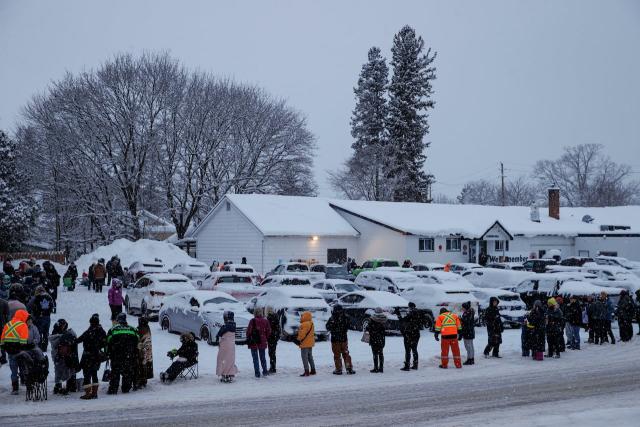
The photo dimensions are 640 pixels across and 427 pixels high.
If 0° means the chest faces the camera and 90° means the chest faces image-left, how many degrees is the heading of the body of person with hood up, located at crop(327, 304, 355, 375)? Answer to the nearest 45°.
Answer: approximately 180°

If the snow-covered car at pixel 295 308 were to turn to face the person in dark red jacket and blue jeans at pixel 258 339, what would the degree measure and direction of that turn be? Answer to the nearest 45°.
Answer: approximately 45° to its right

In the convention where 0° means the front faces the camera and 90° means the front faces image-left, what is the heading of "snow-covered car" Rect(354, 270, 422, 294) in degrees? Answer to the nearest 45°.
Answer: approximately 315°

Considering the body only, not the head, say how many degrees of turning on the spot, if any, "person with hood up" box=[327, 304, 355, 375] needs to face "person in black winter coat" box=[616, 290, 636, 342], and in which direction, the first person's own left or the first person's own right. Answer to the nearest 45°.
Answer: approximately 45° to the first person's own right

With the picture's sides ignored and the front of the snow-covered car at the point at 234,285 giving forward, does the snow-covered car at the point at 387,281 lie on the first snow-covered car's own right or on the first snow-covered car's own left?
on the first snow-covered car's own left

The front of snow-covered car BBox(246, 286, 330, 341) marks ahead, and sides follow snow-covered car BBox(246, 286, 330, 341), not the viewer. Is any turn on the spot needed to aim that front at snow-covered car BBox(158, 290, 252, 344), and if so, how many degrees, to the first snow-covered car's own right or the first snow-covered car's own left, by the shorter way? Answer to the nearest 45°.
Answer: approximately 135° to the first snow-covered car's own right

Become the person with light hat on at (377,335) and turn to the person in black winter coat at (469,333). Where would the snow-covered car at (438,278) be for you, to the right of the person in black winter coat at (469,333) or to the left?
left

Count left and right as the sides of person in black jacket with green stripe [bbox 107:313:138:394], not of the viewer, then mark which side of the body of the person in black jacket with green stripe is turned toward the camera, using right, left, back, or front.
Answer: back

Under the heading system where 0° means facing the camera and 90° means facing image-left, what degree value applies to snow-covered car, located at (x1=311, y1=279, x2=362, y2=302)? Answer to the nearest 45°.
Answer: approximately 315°

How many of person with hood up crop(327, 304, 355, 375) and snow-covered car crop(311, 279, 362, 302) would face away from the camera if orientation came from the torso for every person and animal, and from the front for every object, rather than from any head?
1

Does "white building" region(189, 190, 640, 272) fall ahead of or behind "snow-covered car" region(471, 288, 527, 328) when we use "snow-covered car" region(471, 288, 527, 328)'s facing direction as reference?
behind

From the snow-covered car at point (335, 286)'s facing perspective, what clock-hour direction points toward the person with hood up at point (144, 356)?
The person with hood up is roughly at 2 o'clock from the snow-covered car.

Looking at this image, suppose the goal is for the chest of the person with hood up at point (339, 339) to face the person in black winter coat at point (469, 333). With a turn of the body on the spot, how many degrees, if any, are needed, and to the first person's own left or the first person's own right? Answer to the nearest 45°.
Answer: approximately 45° to the first person's own right

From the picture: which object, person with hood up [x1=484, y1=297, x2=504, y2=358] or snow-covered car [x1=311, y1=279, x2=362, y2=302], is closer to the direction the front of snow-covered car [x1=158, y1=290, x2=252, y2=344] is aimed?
the person with hood up

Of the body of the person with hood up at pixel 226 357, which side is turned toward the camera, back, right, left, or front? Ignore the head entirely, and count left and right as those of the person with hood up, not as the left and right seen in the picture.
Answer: back
